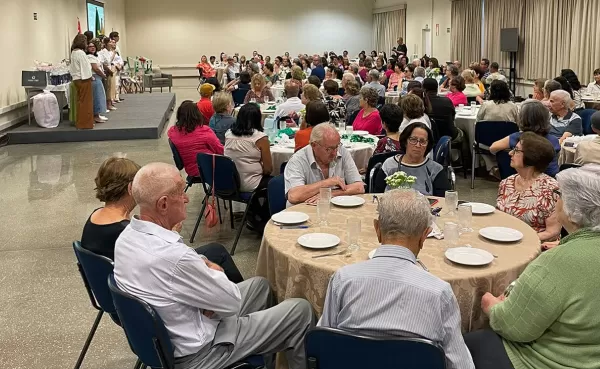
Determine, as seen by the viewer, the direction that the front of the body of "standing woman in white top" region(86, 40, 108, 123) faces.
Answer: to the viewer's right

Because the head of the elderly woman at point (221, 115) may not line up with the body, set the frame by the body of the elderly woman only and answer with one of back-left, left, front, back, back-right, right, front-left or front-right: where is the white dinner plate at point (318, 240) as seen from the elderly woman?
back-right

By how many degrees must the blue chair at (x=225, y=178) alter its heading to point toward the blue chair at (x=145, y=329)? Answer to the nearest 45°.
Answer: approximately 135° to its right

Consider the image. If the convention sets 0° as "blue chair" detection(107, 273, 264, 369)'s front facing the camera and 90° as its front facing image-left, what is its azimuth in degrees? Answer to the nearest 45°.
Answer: approximately 225°

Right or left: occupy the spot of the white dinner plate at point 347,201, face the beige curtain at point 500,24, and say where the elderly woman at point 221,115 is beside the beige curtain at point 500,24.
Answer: left

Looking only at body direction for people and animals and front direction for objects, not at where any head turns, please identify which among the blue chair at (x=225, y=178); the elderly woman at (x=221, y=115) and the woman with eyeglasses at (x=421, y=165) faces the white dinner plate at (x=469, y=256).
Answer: the woman with eyeglasses

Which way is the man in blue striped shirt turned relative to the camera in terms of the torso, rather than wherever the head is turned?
away from the camera

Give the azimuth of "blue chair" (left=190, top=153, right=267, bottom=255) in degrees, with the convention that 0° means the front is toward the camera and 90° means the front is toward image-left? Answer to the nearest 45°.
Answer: approximately 225°

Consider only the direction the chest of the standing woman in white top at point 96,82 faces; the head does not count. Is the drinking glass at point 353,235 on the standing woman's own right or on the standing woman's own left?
on the standing woman's own right

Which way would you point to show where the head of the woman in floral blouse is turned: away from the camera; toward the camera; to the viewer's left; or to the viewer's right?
to the viewer's left
